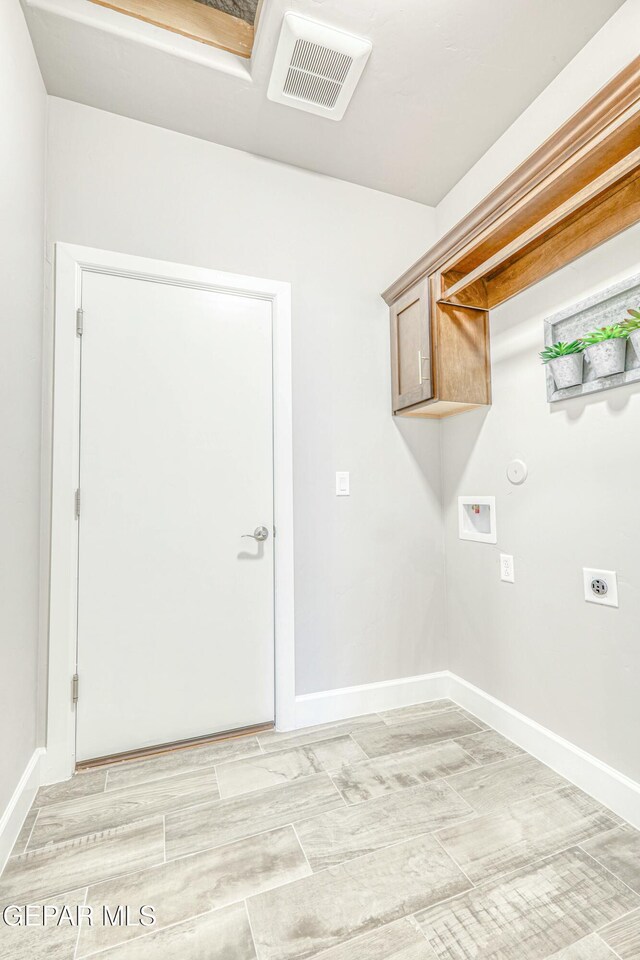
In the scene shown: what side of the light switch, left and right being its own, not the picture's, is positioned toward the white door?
right

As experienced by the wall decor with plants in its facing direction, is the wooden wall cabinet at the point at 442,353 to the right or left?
on its right

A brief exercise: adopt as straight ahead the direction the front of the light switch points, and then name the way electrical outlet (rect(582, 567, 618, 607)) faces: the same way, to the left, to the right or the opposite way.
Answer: to the right

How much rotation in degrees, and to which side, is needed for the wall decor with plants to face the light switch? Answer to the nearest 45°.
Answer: approximately 45° to its right

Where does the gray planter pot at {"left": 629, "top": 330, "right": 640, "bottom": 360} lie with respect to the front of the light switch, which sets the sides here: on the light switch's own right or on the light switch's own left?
on the light switch's own left
